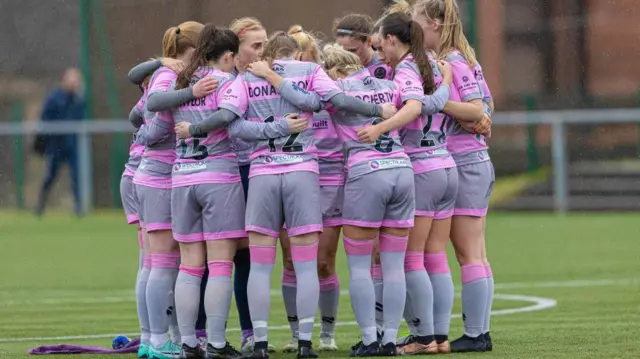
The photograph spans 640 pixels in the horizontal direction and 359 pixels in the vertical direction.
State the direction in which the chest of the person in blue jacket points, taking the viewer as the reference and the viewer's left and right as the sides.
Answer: facing the viewer and to the right of the viewer
